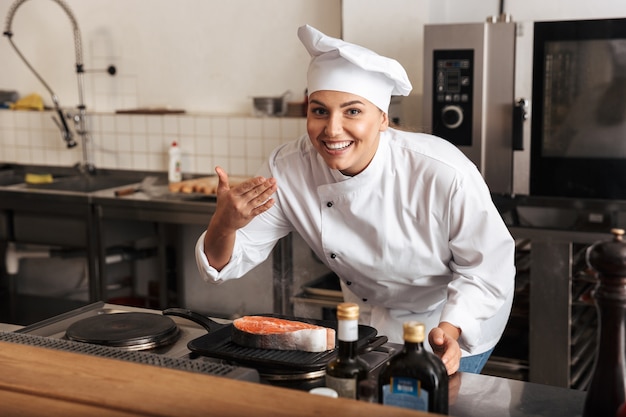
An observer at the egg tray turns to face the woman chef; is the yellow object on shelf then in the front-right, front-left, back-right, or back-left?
back-right

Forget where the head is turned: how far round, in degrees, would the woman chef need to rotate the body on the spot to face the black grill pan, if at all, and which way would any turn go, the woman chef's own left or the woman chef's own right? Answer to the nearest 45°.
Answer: approximately 45° to the woman chef's own left

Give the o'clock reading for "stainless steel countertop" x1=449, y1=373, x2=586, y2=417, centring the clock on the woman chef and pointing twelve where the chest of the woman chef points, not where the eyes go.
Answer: The stainless steel countertop is roughly at 10 o'clock from the woman chef.

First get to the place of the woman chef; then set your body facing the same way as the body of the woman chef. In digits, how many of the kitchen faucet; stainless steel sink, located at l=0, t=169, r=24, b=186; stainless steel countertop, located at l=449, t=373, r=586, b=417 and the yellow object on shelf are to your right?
3

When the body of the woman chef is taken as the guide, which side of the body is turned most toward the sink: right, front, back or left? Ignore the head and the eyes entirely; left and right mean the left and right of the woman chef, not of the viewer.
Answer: right

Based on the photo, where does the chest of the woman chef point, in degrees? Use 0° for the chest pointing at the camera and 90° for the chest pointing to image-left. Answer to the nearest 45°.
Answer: approximately 45°

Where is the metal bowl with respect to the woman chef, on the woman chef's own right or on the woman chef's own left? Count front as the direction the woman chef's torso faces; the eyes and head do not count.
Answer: on the woman chef's own right

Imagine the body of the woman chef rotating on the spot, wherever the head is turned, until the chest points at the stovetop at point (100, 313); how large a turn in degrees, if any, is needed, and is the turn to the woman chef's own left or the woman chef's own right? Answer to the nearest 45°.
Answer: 0° — they already face it
